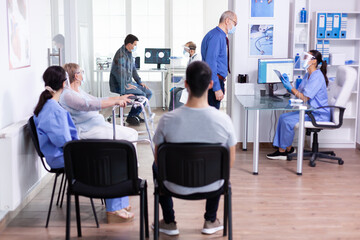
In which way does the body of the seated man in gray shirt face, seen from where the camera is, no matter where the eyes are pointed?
away from the camera

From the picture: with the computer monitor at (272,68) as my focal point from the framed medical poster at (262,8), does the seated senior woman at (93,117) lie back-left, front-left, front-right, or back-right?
front-right

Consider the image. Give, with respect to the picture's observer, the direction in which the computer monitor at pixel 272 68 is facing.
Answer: facing the viewer and to the right of the viewer

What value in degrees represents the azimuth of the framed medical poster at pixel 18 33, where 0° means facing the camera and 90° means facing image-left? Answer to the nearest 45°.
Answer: approximately 315°

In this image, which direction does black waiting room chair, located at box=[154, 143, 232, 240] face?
away from the camera

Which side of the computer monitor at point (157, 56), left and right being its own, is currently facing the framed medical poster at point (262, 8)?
left

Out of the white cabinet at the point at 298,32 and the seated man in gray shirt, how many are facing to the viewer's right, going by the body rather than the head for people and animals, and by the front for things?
0

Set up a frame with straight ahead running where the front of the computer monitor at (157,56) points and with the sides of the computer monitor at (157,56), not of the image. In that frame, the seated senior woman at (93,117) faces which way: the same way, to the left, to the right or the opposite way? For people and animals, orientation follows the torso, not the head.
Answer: to the left

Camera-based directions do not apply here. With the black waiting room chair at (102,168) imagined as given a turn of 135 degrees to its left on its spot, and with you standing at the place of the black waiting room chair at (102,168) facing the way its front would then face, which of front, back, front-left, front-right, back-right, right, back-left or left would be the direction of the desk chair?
back

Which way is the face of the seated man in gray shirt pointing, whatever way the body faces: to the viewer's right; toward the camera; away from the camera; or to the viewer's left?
away from the camera

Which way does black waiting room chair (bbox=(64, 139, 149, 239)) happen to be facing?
away from the camera

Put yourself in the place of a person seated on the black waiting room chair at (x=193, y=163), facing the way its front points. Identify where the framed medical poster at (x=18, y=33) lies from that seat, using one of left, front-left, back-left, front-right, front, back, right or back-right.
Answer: front-left

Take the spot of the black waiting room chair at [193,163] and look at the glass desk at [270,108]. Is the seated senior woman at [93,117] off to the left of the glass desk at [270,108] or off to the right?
left

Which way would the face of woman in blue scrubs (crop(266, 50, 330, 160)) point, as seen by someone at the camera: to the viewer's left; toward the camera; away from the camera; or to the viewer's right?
to the viewer's left

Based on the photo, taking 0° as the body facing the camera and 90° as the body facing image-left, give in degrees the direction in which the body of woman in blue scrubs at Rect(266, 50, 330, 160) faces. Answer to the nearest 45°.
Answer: approximately 90°

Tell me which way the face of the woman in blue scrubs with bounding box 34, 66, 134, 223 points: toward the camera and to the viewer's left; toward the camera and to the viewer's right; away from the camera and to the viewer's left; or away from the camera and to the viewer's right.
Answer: away from the camera and to the viewer's right

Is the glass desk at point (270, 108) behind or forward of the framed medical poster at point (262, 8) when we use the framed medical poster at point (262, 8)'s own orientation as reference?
forward

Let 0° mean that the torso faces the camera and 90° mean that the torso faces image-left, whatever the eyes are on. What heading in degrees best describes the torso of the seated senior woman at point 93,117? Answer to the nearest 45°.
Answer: approximately 270°

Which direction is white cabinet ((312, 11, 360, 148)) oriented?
toward the camera
